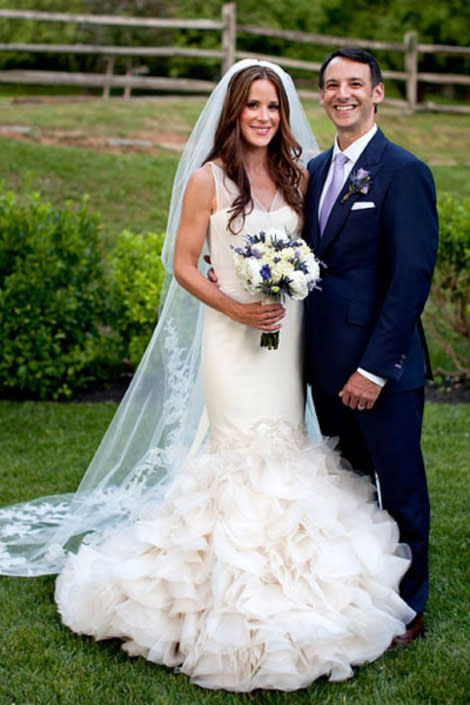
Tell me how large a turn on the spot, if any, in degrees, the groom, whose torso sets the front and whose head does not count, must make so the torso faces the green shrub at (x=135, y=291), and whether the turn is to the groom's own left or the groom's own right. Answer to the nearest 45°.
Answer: approximately 90° to the groom's own right

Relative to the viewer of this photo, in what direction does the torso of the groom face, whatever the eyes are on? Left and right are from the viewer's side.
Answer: facing the viewer and to the left of the viewer

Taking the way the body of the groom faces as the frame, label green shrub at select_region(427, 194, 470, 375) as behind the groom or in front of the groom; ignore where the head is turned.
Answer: behind

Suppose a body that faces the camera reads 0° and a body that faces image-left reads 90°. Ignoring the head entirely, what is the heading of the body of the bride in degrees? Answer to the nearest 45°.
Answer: approximately 315°

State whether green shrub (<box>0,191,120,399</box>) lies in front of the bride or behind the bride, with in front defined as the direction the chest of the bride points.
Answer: behind
